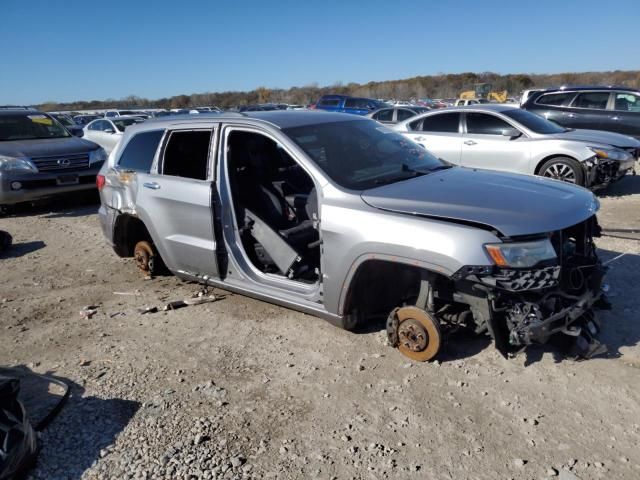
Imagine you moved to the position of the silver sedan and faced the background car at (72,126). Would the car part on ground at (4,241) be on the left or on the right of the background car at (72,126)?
left

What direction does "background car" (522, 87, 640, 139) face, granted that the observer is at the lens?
facing to the right of the viewer

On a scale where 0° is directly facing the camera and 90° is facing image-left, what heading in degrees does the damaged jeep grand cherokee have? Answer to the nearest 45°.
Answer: approximately 315°

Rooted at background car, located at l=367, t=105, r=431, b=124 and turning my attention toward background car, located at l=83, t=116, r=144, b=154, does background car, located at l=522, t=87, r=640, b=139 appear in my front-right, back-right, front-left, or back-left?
back-left

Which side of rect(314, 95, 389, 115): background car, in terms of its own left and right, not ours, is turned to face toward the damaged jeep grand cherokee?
right

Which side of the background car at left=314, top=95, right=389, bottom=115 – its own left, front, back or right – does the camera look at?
right

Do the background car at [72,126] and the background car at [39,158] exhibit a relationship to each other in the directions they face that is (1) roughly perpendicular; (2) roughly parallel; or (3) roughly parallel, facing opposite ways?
roughly parallel

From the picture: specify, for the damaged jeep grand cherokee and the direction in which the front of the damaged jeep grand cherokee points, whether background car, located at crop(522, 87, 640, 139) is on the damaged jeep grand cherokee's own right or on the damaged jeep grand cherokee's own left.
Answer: on the damaged jeep grand cherokee's own left

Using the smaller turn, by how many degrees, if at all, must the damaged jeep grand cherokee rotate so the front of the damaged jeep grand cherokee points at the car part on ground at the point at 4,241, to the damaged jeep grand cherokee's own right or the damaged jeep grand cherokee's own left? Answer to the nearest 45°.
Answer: approximately 180°

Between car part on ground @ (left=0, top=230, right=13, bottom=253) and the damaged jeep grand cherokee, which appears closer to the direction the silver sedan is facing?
the damaged jeep grand cherokee
